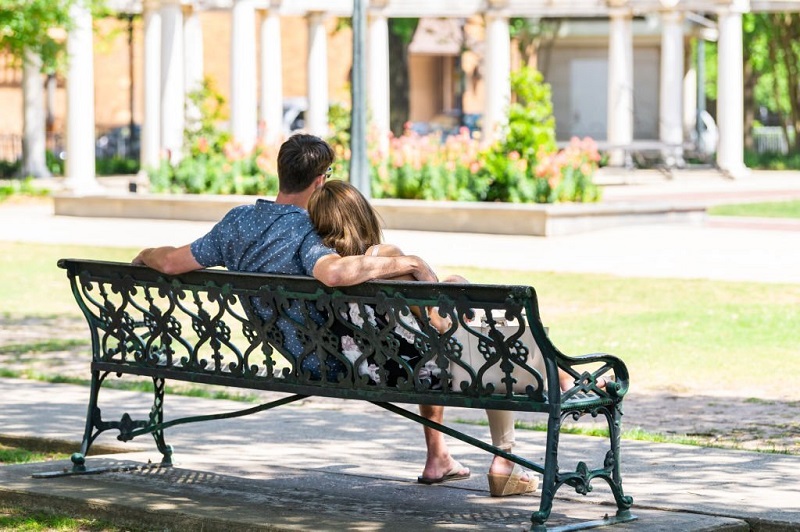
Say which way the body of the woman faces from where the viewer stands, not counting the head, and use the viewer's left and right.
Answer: facing away from the viewer and to the right of the viewer

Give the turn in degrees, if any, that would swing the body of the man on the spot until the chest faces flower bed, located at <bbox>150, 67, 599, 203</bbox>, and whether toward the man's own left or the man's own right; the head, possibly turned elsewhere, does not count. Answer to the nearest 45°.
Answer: approximately 45° to the man's own left

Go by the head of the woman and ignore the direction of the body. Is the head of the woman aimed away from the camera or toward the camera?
away from the camera

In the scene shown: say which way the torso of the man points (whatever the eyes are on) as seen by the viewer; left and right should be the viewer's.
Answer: facing away from the viewer and to the right of the viewer

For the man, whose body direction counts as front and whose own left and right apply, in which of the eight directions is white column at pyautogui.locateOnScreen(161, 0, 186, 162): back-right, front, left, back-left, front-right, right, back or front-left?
front-left

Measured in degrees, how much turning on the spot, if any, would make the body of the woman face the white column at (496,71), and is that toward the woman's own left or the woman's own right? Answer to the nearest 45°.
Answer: approximately 45° to the woman's own left

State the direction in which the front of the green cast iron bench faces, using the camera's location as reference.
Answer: facing away from the viewer and to the right of the viewer
